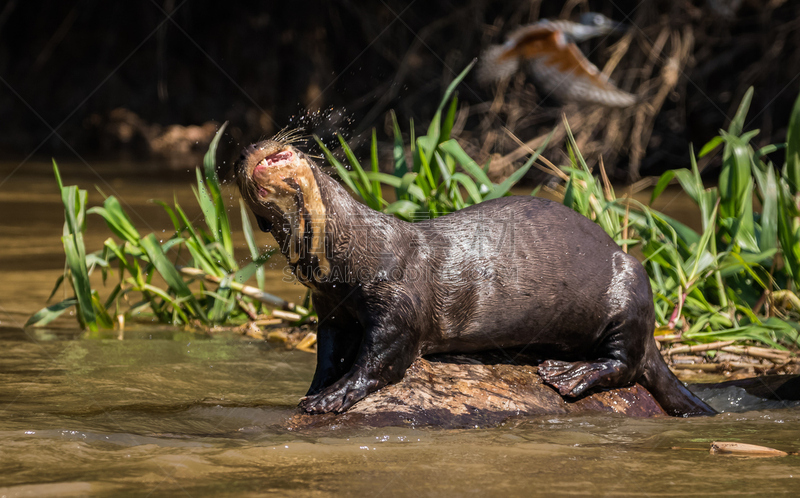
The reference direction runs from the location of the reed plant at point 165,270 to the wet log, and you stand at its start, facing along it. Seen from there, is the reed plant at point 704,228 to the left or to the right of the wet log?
left

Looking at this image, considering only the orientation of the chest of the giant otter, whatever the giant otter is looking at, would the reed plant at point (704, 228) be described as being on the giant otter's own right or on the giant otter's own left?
on the giant otter's own right

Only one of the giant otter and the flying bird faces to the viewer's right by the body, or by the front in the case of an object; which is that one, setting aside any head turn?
the flying bird

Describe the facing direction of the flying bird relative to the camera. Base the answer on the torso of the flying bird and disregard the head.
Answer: to the viewer's right

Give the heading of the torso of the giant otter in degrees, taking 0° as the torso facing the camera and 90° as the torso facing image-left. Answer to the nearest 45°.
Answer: approximately 90°

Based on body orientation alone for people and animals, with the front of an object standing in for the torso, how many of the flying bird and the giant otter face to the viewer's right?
1

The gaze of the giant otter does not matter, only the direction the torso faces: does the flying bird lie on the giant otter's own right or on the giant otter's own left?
on the giant otter's own right

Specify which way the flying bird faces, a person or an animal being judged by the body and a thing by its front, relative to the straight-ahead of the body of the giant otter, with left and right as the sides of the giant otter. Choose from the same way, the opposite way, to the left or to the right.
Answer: the opposite way

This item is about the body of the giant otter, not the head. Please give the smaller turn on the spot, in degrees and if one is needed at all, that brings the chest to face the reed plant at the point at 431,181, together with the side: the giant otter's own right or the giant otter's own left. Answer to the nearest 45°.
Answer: approximately 90° to the giant otter's own right

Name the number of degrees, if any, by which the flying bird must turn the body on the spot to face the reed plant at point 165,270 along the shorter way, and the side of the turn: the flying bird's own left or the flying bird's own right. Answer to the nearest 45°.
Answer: approximately 135° to the flying bird's own right

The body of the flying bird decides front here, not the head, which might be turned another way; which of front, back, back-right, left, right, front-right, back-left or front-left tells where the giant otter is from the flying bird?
right
